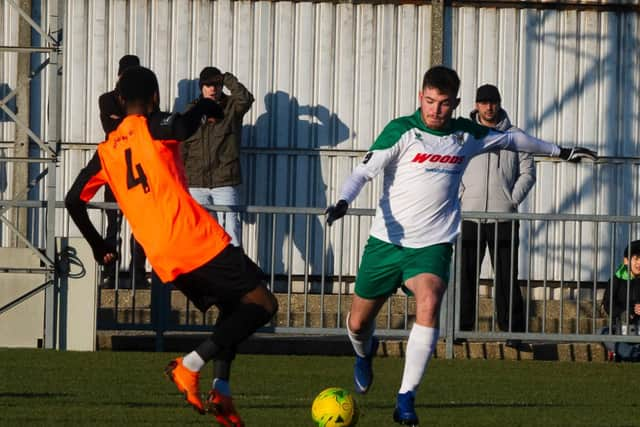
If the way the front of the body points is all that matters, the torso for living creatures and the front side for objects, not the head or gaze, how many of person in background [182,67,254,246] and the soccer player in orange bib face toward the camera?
1

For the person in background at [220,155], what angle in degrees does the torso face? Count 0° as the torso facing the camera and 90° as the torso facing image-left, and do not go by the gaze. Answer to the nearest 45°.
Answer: approximately 0°

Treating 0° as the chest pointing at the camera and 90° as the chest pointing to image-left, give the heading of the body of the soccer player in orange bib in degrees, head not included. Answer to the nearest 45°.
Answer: approximately 225°

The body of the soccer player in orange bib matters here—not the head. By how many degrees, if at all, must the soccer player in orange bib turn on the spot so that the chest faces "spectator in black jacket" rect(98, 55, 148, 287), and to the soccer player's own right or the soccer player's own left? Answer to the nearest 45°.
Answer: approximately 45° to the soccer player's own left
